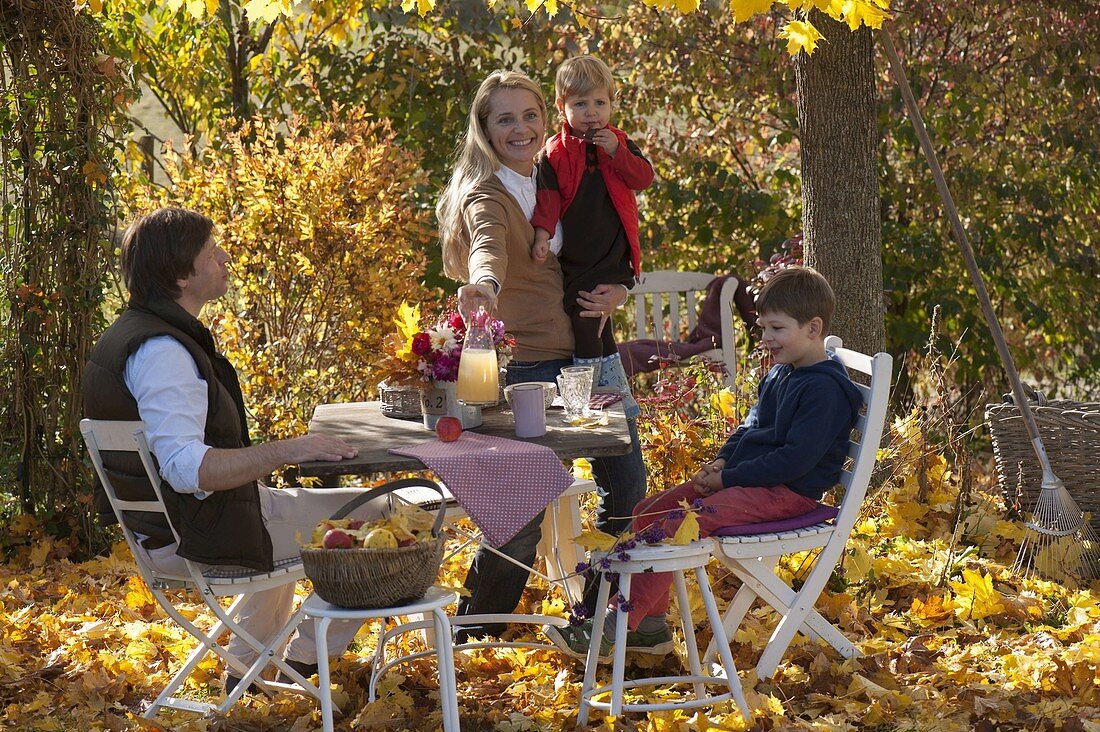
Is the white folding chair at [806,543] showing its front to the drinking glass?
yes

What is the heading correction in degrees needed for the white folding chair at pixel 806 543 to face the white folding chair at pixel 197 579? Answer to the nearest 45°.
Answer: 0° — it already faces it

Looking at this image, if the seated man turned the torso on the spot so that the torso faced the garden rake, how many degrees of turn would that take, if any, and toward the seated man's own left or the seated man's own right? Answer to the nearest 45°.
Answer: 0° — they already face it

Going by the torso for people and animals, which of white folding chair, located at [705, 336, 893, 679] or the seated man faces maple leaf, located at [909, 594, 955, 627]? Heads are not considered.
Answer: the seated man

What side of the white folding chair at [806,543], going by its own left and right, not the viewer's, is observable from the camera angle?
left

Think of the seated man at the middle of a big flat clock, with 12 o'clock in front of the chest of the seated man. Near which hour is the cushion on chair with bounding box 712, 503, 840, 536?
The cushion on chair is roughly at 12 o'clock from the seated man.

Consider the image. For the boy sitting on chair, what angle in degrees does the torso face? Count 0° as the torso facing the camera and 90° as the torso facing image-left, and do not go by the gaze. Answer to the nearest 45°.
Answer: approximately 90°

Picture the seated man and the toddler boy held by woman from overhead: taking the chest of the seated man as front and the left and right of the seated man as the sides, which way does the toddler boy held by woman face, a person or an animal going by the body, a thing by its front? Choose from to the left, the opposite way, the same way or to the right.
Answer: to the right

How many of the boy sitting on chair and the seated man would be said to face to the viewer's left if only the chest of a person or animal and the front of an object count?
1

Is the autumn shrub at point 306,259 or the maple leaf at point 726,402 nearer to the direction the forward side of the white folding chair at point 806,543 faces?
the autumn shrub
